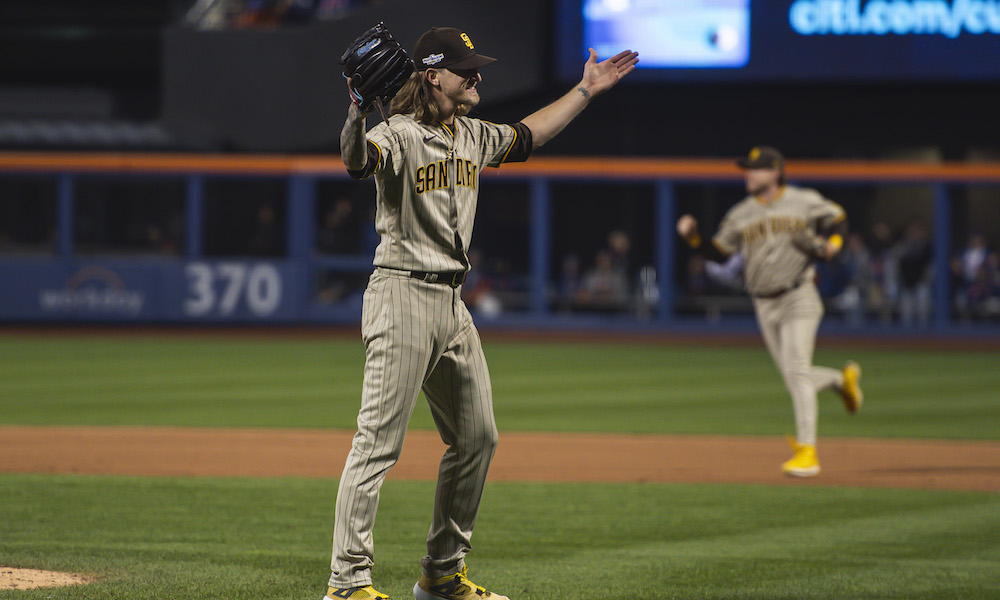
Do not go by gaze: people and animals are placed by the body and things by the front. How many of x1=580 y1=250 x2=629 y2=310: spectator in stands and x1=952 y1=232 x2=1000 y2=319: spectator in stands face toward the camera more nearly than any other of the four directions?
2

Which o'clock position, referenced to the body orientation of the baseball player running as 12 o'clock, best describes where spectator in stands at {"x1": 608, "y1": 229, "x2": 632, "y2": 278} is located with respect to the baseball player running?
The spectator in stands is roughly at 4 o'clock from the baseball player running.

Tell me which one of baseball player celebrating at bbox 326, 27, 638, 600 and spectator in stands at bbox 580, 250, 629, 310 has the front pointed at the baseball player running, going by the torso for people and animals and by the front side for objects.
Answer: the spectator in stands

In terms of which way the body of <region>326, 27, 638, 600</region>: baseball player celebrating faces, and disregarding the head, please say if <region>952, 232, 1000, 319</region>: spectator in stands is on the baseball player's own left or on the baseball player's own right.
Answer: on the baseball player's own left

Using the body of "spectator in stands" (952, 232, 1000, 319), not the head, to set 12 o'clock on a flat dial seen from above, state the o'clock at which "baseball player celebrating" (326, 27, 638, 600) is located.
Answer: The baseball player celebrating is roughly at 12 o'clock from the spectator in stands.

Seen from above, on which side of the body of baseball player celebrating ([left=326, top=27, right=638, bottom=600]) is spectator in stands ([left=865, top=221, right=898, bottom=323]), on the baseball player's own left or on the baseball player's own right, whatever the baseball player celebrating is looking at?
on the baseball player's own left

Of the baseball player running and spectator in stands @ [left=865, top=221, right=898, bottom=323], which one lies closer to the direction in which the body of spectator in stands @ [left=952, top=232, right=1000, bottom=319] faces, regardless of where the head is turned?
the baseball player running
